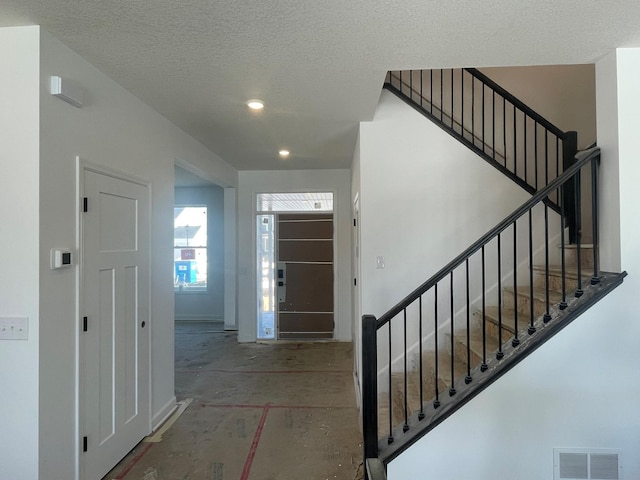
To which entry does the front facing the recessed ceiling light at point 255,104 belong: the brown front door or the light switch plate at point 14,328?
the brown front door

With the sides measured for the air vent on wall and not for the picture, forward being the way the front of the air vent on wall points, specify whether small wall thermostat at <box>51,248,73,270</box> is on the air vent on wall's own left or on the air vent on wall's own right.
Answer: on the air vent on wall's own right

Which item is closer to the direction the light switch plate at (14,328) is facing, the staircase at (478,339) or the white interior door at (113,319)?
the staircase

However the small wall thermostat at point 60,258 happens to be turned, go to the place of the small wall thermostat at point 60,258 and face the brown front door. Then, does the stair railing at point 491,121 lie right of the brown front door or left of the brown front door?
right

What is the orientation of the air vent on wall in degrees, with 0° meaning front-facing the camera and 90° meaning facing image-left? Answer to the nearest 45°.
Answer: approximately 0°
